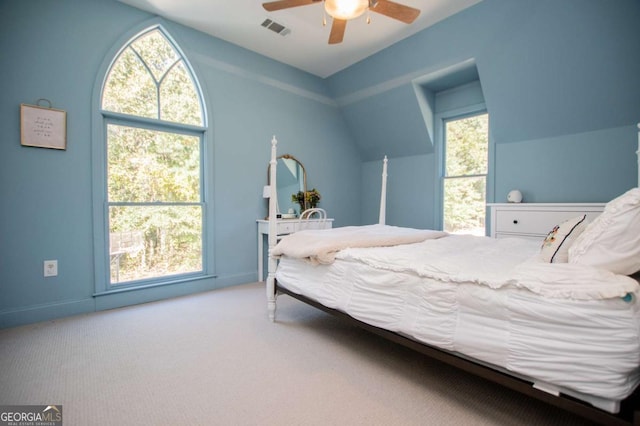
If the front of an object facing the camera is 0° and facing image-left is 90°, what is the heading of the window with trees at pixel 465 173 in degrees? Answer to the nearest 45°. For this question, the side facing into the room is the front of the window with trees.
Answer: approximately 45°

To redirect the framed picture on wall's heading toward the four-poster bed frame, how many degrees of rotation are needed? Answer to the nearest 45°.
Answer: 0° — it already faces it

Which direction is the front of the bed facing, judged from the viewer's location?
facing away from the viewer and to the left of the viewer

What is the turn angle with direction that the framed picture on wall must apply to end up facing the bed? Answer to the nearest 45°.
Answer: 0° — it already faces it

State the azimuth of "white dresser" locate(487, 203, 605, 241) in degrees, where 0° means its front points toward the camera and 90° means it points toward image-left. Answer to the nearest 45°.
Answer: approximately 45°

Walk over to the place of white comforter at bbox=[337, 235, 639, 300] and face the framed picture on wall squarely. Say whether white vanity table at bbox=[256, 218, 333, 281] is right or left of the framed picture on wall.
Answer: right

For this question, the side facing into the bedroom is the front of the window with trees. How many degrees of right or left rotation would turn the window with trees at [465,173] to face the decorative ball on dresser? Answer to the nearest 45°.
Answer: approximately 90° to its left
